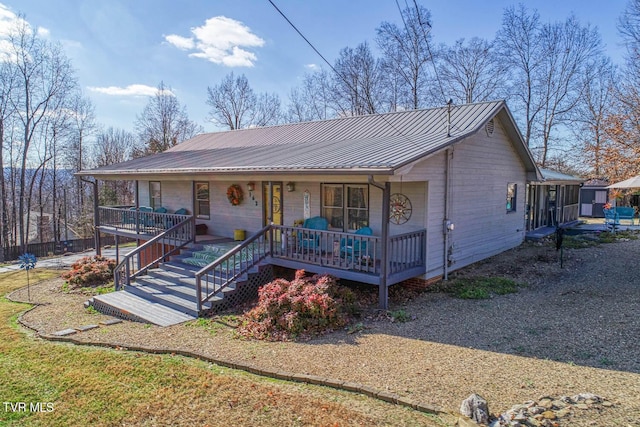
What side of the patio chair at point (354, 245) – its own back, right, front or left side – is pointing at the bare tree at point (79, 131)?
right

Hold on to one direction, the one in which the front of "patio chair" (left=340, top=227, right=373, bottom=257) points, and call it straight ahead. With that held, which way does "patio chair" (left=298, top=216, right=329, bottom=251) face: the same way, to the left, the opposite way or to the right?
the same way

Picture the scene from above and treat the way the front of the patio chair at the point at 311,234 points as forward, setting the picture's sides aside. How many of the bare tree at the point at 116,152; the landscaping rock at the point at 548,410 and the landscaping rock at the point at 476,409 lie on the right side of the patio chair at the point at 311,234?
1

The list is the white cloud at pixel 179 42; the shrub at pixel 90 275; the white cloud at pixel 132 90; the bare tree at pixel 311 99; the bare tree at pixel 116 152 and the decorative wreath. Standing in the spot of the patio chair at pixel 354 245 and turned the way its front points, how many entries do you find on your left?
0

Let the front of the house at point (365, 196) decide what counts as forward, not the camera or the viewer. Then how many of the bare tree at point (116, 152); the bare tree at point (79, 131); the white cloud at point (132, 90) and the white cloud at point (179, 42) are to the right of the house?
4

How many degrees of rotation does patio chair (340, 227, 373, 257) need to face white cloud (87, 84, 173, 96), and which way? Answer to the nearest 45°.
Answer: approximately 90° to its right

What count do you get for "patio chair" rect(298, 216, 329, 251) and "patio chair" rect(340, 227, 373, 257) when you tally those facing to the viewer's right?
0

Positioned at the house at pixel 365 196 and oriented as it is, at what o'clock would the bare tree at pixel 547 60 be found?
The bare tree is roughly at 6 o'clock from the house.

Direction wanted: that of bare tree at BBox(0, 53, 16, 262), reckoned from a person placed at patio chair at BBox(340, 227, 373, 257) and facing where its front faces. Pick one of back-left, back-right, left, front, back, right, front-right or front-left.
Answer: right

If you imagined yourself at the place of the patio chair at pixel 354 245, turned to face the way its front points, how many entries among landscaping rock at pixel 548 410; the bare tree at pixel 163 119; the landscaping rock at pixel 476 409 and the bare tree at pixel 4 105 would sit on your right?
2

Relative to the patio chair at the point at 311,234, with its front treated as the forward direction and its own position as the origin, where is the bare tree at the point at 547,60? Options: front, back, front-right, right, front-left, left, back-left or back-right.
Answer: back

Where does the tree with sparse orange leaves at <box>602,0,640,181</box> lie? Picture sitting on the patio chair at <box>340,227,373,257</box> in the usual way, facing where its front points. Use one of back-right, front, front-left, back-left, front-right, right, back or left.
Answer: back

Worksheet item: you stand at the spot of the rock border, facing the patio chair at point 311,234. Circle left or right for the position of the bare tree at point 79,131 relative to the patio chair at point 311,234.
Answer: left

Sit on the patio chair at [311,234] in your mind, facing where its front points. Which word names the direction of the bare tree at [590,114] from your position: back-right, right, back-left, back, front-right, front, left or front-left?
back

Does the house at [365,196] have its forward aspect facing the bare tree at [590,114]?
no

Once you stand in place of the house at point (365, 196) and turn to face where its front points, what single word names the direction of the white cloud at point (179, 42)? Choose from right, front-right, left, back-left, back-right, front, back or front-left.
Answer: right

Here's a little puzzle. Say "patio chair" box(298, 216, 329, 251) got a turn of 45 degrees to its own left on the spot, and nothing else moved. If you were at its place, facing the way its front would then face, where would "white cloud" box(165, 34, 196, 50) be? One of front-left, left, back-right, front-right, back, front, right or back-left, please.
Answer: back-right

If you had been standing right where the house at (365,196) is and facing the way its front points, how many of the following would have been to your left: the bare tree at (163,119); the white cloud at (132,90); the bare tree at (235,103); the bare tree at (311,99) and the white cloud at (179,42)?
0

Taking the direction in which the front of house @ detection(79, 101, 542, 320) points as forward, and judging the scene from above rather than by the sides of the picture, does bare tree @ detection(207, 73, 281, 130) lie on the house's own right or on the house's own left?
on the house's own right

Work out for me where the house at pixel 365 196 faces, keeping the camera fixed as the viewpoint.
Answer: facing the viewer and to the left of the viewer
